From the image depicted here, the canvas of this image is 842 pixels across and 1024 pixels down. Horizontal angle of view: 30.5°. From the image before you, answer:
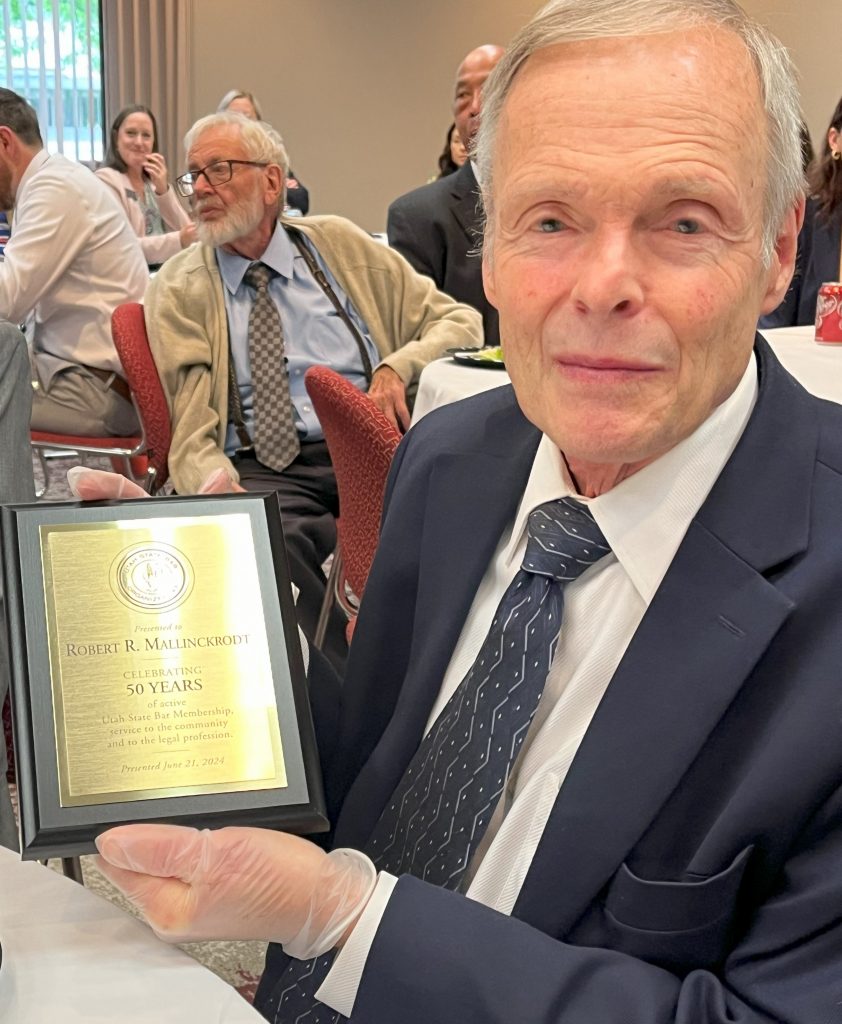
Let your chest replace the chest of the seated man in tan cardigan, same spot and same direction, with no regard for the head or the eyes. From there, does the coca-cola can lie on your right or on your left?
on your left

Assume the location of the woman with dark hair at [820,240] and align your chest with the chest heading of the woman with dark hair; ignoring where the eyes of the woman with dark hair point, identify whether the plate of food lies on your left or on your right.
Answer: on your right

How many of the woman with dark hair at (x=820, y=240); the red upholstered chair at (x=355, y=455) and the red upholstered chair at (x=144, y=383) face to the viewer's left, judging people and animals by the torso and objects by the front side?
1

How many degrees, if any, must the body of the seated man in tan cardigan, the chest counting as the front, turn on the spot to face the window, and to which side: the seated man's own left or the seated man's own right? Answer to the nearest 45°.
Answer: approximately 135° to the seated man's own right

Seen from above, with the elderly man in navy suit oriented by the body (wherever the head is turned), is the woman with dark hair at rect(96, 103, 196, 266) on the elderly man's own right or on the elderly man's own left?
on the elderly man's own right

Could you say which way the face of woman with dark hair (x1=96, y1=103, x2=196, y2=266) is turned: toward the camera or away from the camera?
toward the camera

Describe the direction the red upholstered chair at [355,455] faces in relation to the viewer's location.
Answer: facing away from the viewer and to the right of the viewer

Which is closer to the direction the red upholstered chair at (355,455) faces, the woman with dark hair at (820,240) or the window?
the woman with dark hair

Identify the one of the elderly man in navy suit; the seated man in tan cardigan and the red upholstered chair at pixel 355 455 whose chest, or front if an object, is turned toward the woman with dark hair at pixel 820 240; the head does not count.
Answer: the red upholstered chair
